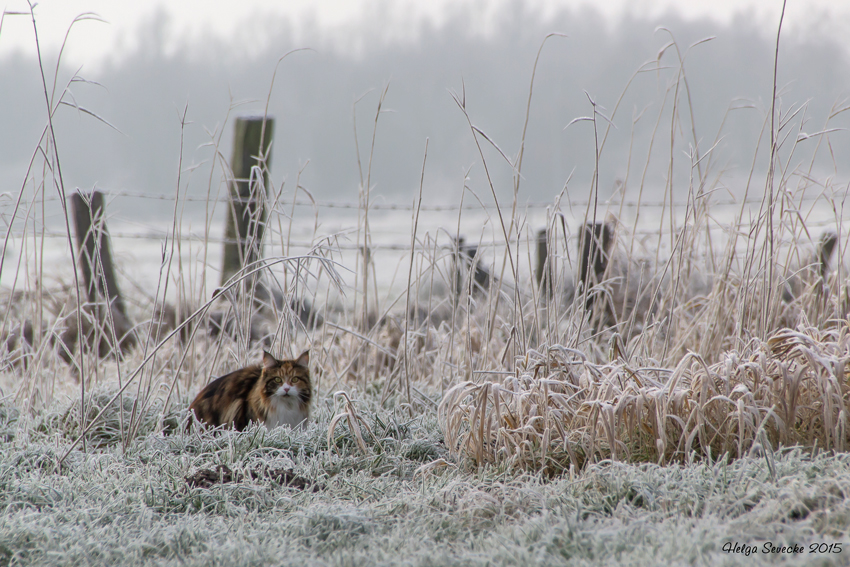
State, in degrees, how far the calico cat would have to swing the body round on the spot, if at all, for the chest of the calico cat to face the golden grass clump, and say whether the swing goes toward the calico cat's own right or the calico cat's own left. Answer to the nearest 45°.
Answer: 0° — it already faces it

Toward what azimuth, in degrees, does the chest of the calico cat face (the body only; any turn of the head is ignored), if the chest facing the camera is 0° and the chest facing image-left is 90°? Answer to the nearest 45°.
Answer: approximately 315°
